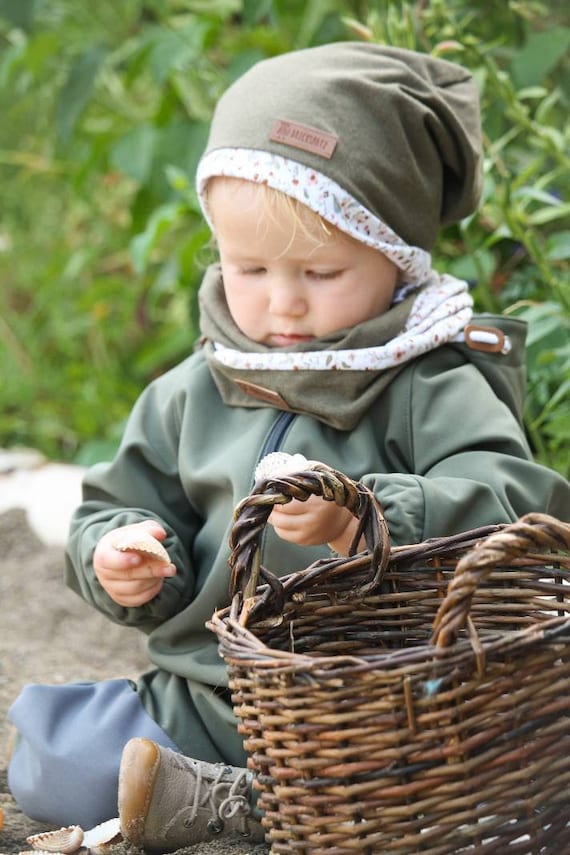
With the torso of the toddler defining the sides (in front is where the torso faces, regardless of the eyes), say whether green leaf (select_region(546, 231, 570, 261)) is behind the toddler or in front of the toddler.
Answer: behind

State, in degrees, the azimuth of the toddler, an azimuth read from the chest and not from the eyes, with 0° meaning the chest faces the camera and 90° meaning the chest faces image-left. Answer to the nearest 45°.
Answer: approximately 45°

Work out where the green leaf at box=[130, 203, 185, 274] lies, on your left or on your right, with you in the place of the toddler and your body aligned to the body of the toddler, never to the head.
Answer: on your right

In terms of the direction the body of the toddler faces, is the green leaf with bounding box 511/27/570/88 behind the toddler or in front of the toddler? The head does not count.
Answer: behind

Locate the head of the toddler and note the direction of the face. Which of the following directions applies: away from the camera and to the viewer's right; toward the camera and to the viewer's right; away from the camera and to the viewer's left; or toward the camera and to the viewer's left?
toward the camera and to the viewer's left

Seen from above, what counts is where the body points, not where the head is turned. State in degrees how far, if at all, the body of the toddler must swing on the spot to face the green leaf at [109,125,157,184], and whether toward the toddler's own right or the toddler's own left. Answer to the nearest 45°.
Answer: approximately 135° to the toddler's own right

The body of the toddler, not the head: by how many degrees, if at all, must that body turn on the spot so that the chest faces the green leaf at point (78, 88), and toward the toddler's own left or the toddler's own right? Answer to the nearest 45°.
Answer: approximately 135° to the toddler's own right
